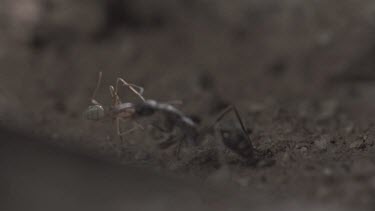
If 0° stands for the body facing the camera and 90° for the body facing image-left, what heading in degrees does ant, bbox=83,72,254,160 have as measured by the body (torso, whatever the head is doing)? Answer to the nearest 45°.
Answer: approximately 90°

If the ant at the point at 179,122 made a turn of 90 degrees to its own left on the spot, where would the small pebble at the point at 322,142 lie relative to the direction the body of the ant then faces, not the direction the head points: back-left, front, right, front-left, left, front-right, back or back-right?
left

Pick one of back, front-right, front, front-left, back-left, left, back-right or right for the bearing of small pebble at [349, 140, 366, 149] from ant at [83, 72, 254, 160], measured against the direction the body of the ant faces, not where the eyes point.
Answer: back
